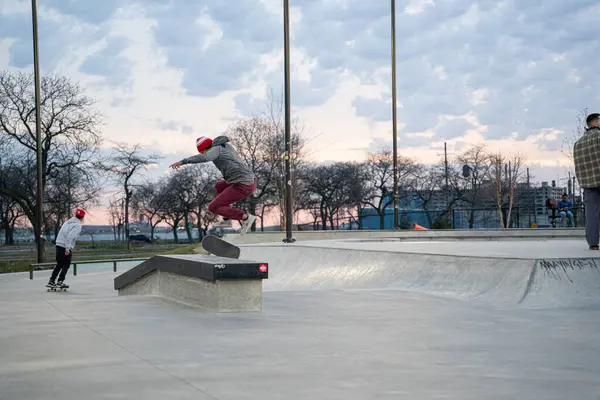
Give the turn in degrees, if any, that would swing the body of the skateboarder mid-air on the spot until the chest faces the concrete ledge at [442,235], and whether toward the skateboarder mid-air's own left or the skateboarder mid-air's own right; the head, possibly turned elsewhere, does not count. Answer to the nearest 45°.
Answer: approximately 135° to the skateboarder mid-air's own right

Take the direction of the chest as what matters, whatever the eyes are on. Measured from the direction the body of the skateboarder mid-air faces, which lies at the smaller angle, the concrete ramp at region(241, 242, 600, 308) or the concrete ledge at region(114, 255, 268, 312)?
the concrete ledge

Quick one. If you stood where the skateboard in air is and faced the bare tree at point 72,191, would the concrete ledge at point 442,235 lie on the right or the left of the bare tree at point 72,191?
right

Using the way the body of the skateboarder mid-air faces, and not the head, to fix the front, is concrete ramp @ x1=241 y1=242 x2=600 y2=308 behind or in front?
behind

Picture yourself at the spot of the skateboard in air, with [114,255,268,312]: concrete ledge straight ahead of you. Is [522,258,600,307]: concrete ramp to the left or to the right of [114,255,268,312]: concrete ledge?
left

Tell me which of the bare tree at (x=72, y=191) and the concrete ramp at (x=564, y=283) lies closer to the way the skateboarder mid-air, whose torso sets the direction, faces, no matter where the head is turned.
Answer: the bare tree

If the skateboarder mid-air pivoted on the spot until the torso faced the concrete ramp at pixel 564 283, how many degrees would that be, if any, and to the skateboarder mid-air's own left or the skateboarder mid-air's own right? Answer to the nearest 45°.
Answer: approximately 135° to the skateboarder mid-air's own left

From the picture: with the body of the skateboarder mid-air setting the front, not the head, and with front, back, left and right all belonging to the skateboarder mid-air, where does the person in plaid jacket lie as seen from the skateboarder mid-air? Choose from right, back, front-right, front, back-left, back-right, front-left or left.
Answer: back

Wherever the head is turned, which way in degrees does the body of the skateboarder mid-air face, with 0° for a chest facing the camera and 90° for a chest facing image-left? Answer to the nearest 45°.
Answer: approximately 90°

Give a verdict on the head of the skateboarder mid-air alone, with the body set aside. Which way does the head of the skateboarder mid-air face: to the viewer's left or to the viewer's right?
to the viewer's left
